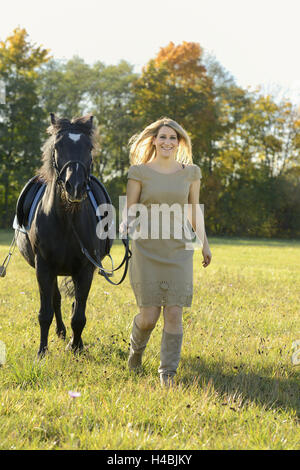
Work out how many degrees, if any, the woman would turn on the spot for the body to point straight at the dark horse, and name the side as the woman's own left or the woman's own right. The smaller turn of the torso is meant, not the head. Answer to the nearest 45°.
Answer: approximately 135° to the woman's own right

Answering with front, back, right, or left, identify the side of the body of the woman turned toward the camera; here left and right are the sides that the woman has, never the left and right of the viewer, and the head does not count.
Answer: front

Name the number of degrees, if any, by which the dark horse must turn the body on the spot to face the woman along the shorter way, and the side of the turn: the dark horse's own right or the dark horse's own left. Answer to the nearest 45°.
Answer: approximately 45° to the dark horse's own left

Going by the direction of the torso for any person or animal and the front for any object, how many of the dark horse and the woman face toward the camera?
2

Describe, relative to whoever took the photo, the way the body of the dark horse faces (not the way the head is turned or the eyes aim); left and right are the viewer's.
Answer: facing the viewer
